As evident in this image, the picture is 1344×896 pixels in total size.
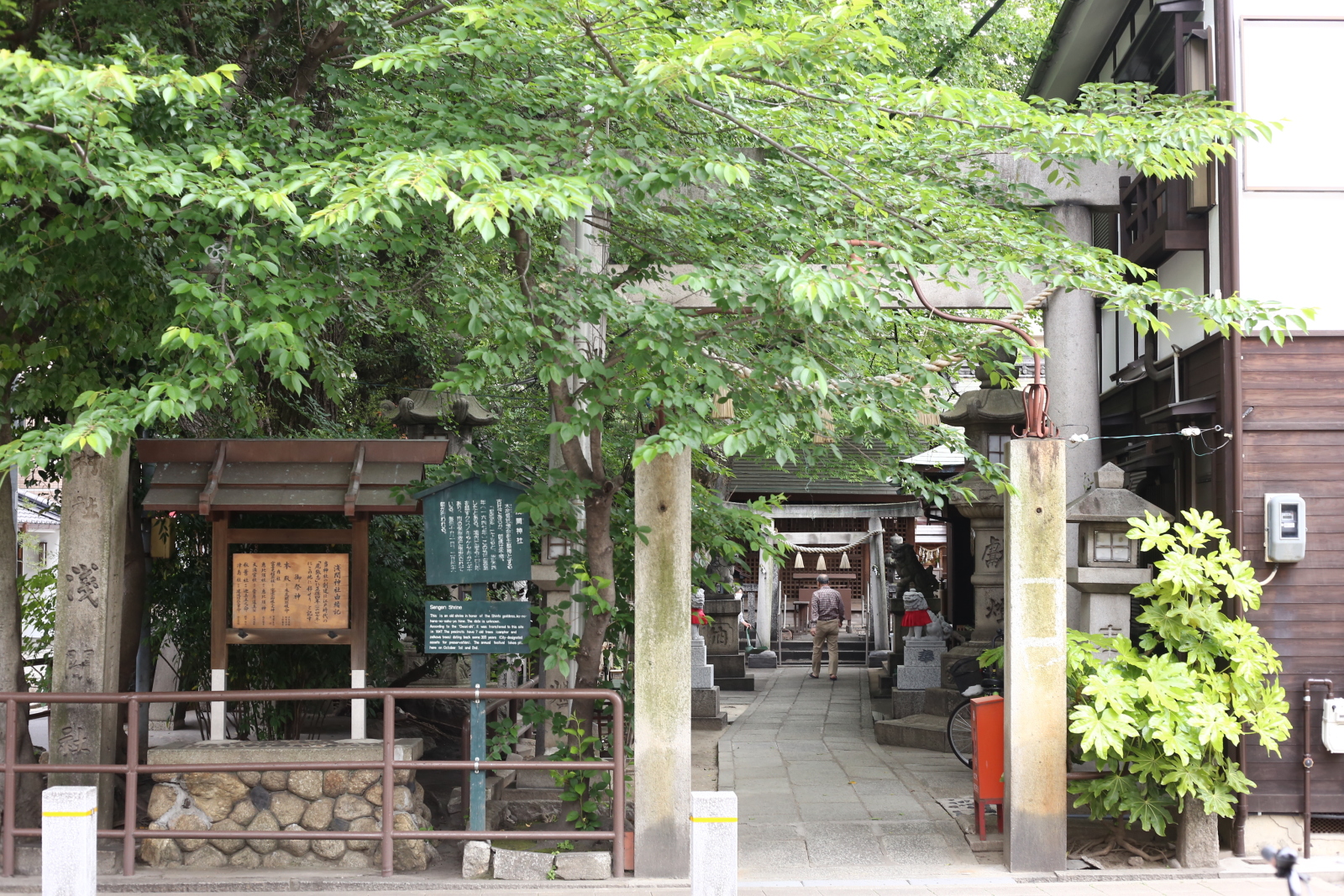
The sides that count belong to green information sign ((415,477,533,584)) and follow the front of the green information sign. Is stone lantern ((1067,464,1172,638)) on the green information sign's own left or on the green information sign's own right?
on the green information sign's own left

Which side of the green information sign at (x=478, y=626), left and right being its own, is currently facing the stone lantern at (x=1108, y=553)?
left

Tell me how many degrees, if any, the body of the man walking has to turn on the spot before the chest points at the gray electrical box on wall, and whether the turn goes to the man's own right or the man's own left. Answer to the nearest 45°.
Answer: approximately 180°

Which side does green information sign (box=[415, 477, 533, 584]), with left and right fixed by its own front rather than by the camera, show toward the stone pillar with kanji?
right

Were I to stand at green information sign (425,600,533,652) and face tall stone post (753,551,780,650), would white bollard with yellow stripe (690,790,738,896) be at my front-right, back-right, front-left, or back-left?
back-right

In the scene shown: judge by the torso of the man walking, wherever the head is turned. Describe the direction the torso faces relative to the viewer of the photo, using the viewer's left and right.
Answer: facing away from the viewer

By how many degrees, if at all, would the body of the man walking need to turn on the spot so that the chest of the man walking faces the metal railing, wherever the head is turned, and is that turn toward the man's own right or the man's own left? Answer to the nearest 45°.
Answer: approximately 180°

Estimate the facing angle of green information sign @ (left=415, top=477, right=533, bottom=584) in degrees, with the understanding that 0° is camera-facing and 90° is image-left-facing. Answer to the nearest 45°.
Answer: approximately 0°

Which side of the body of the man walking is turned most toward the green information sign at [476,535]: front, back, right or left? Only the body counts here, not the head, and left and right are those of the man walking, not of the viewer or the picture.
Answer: back
